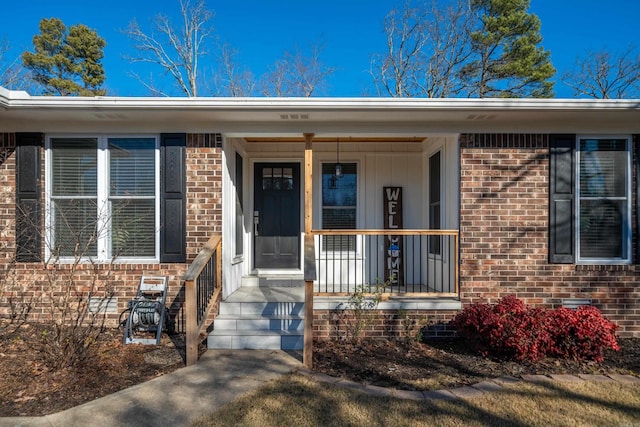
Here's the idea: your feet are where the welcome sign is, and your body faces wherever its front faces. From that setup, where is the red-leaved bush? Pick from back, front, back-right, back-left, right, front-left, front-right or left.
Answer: front-left

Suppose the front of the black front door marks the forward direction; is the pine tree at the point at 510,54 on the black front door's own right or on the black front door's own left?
on the black front door's own left

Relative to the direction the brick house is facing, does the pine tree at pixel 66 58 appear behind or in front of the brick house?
behind

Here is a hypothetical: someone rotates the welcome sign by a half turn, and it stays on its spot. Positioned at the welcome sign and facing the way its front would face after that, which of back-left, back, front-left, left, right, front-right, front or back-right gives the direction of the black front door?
left

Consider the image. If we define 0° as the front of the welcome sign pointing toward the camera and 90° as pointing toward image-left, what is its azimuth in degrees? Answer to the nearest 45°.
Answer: approximately 0°

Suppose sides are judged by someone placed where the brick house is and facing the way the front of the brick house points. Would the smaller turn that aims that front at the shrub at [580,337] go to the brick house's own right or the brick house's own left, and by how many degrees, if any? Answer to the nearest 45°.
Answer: approximately 90° to the brick house's own left

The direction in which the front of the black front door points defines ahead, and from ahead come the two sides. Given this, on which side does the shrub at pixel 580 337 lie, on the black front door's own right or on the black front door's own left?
on the black front door's own left

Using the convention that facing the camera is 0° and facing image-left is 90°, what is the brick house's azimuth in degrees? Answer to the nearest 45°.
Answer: approximately 0°
